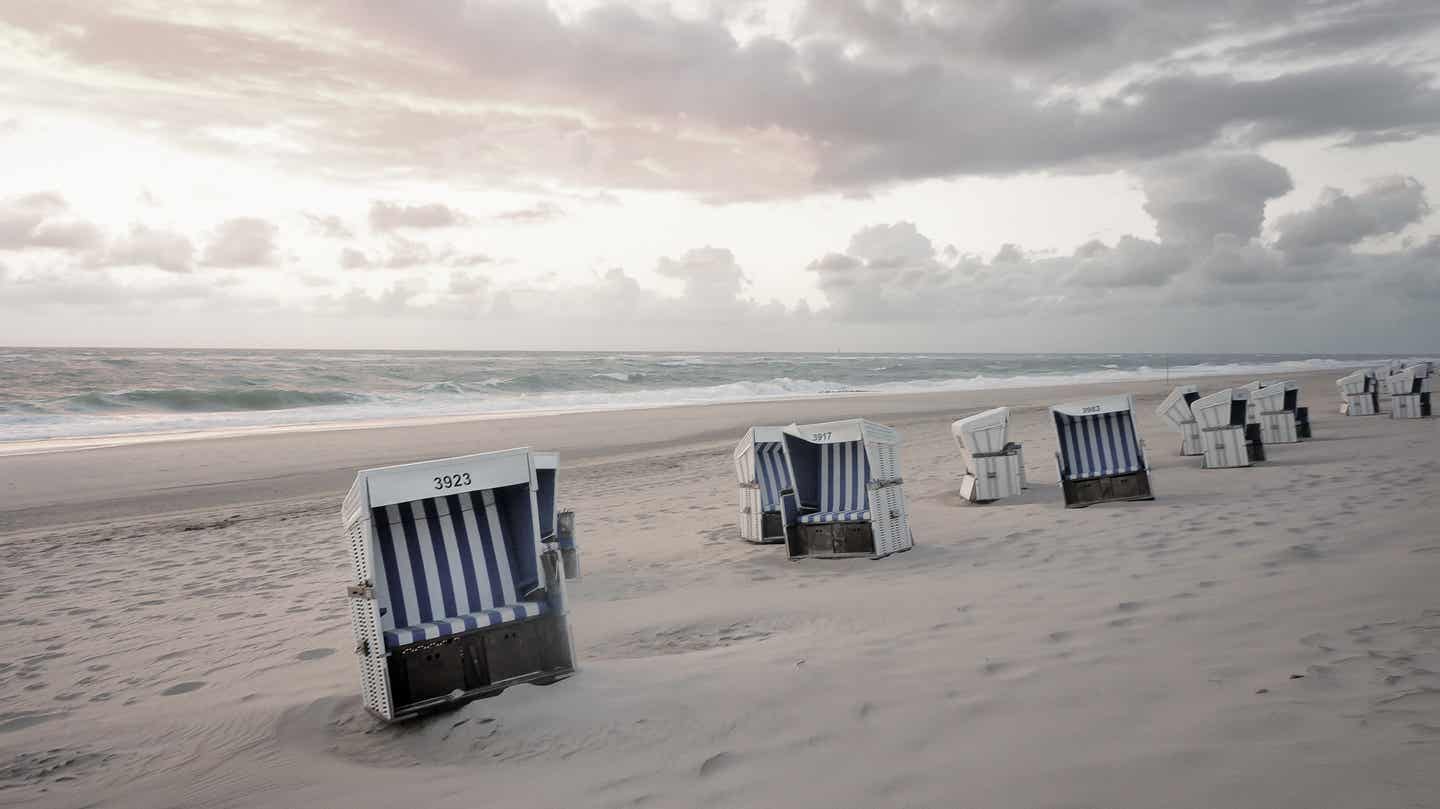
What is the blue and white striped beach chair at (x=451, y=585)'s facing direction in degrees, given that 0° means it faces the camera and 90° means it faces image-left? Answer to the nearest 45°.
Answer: approximately 0°

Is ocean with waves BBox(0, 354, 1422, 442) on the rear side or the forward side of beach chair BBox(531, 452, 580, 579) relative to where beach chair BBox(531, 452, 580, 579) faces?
on the rear side

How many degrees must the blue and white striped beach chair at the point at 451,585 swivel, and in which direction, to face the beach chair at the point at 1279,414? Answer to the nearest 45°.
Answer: approximately 135° to its left

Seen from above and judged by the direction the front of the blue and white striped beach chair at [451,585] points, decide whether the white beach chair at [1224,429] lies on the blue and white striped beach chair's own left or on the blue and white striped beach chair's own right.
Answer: on the blue and white striped beach chair's own left

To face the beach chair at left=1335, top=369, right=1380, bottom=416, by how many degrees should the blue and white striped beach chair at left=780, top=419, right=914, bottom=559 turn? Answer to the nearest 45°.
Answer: approximately 180°

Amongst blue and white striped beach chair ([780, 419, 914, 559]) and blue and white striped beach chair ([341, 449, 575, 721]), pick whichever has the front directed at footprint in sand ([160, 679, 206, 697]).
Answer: blue and white striped beach chair ([780, 419, 914, 559])

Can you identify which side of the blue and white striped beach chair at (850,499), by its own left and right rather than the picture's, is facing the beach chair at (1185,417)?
back

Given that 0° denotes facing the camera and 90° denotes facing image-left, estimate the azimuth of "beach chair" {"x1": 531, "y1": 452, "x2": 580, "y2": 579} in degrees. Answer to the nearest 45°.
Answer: approximately 315°

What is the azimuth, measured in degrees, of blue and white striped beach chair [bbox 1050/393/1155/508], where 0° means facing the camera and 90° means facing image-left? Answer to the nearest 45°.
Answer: approximately 0°

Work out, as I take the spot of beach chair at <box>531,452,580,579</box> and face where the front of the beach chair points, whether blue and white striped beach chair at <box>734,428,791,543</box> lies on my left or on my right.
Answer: on my left

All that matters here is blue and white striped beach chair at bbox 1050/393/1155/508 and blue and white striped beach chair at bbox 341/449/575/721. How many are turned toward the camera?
2

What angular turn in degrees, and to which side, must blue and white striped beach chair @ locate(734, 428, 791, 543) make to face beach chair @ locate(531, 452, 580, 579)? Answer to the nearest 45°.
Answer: approximately 90° to its right
